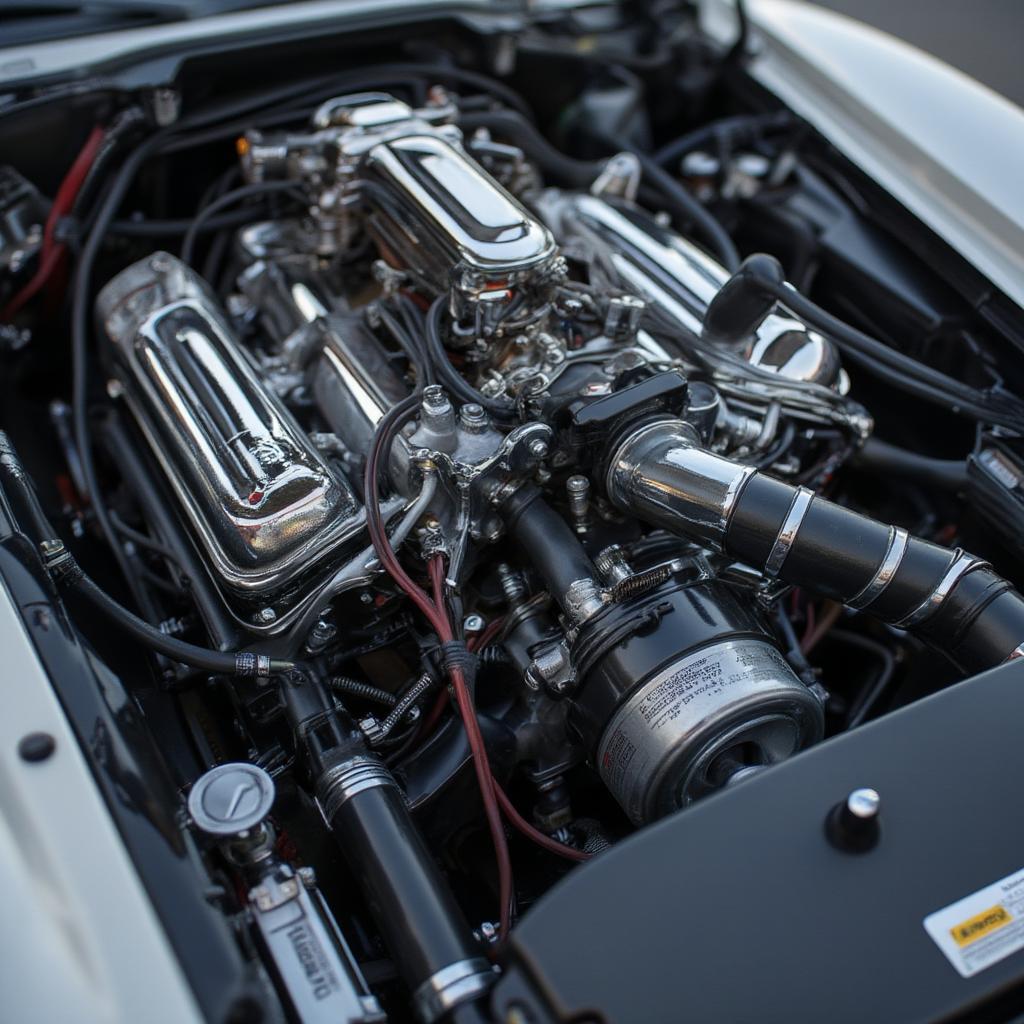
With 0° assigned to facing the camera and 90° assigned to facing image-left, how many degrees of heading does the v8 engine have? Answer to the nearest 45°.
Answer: approximately 315°
